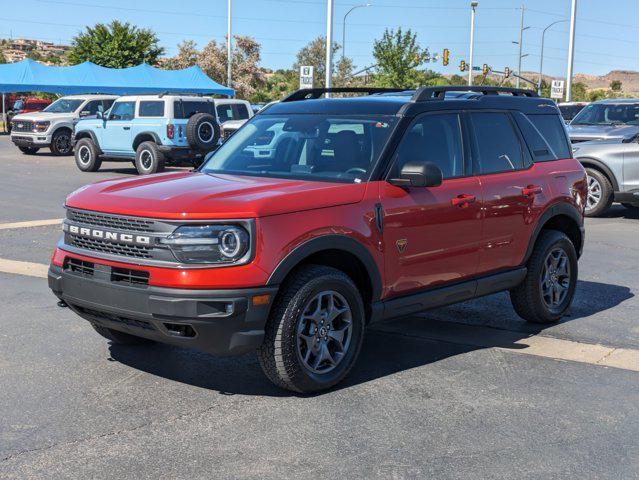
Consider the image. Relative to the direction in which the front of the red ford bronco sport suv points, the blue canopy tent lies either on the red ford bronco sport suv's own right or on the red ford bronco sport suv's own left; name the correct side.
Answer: on the red ford bronco sport suv's own right

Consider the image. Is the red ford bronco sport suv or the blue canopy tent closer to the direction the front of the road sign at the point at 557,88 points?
the red ford bronco sport suv

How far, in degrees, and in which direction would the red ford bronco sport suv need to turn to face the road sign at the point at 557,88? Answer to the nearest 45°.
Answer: approximately 135° to its right

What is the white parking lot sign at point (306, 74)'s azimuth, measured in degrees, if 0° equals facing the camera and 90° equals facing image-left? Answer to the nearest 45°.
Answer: approximately 0°

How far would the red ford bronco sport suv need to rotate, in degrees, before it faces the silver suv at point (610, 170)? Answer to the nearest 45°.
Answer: approximately 180°

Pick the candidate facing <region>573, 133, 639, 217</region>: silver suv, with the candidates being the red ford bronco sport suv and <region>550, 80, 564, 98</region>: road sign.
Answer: the road sign

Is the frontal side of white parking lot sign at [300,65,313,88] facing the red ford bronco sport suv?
yes

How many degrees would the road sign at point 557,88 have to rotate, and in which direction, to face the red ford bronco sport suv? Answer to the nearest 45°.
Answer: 0° — it already faces it
